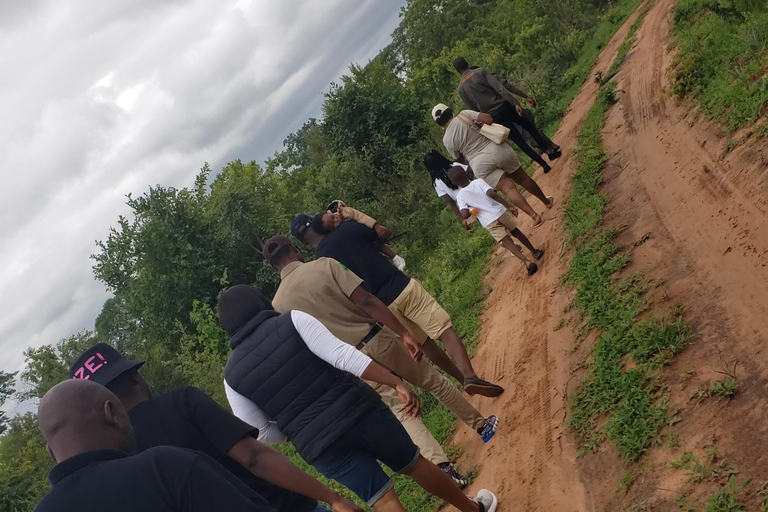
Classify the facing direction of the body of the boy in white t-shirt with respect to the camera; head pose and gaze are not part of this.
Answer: away from the camera

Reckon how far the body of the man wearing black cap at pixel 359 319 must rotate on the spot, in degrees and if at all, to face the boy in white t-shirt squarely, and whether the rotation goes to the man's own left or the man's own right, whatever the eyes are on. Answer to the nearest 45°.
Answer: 0° — they already face them

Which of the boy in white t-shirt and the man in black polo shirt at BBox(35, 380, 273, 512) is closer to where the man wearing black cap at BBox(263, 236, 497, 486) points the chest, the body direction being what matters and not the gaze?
the boy in white t-shirt

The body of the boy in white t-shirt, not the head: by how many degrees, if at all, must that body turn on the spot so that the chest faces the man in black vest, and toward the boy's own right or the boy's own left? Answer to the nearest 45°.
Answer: approximately 180°

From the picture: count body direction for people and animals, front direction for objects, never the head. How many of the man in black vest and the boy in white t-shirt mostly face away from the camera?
2

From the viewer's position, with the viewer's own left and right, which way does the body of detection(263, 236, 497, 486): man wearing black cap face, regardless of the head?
facing away from the viewer and to the right of the viewer

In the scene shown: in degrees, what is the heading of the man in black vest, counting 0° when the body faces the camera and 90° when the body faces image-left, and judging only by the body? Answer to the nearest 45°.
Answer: approximately 180°

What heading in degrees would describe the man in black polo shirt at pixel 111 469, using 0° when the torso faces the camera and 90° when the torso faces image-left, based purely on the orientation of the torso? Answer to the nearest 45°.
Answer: approximately 225°

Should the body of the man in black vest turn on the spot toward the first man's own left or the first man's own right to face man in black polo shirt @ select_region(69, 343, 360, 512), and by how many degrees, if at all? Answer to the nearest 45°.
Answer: approximately 135° to the first man's own left
